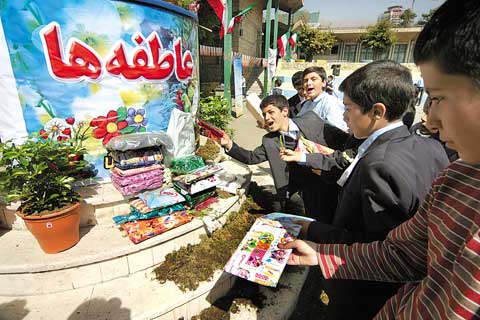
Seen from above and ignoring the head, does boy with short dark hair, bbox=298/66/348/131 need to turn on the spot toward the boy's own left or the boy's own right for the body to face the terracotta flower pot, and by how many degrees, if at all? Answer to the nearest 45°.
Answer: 0° — they already face it

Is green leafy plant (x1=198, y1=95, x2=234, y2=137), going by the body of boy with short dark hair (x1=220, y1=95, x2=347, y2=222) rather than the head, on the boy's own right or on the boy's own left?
on the boy's own right

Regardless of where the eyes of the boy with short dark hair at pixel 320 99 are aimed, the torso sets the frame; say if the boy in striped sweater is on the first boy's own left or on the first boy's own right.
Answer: on the first boy's own left

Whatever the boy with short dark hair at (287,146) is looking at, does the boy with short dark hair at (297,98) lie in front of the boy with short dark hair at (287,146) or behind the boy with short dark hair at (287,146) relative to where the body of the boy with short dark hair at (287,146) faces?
behind

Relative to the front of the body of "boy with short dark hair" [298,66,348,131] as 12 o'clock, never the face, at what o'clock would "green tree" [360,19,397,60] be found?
The green tree is roughly at 5 o'clock from the boy with short dark hair.

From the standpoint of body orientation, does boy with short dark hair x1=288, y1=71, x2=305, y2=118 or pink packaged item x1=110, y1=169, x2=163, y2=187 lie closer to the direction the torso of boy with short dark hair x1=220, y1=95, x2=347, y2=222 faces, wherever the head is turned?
the pink packaged item

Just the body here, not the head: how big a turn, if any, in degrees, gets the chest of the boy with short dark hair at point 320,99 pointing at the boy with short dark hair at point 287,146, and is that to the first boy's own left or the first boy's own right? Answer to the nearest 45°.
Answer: approximately 45° to the first boy's own left

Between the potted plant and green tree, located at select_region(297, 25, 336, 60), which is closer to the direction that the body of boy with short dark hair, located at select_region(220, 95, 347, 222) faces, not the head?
the potted plant

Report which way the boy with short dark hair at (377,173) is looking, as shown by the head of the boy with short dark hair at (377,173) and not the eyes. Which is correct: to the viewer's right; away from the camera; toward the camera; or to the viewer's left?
to the viewer's left

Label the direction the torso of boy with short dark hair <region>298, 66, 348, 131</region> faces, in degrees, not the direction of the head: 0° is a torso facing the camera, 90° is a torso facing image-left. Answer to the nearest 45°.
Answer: approximately 45°

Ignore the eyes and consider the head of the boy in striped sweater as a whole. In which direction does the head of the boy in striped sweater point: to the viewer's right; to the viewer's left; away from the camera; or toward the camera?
to the viewer's left

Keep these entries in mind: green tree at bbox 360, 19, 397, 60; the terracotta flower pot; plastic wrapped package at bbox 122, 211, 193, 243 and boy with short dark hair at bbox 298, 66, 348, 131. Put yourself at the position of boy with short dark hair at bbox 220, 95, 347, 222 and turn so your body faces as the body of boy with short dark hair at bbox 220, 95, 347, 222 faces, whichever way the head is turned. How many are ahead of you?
2

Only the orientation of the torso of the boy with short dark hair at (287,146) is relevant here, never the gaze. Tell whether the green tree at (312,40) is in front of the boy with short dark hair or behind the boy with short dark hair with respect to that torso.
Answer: behind
